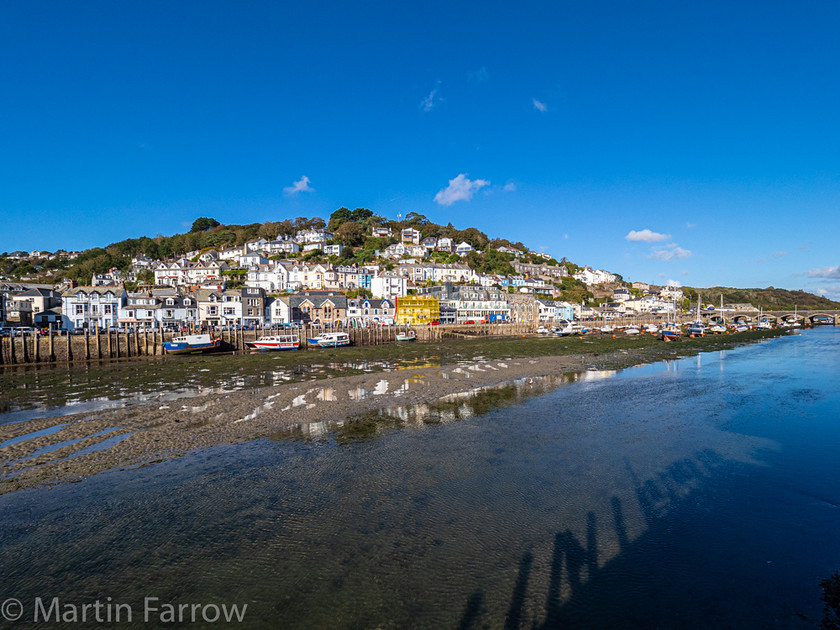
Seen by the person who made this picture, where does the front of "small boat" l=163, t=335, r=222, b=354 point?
facing to the left of the viewer
